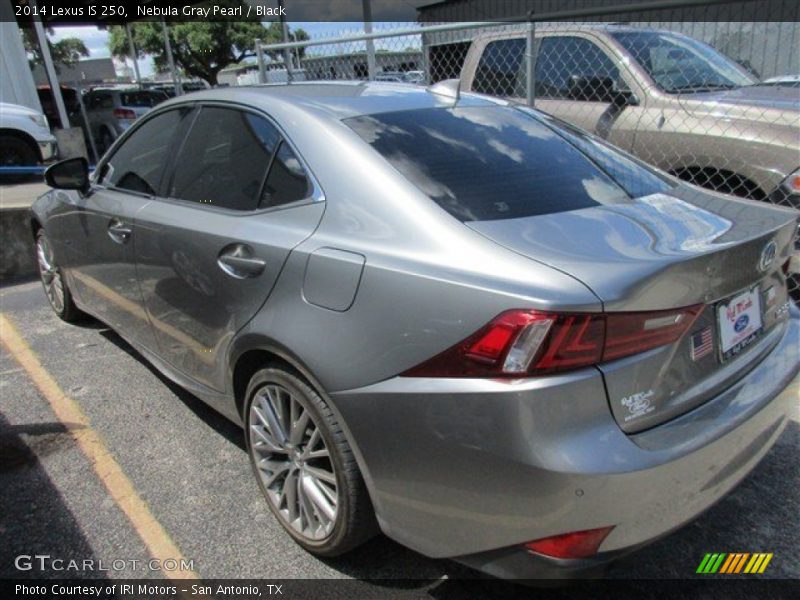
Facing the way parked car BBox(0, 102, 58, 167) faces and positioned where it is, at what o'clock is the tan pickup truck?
The tan pickup truck is roughly at 2 o'clock from the parked car.

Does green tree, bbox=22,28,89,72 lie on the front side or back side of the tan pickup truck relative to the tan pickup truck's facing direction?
on the back side

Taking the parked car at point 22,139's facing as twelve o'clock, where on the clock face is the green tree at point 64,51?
The green tree is roughly at 9 o'clock from the parked car.

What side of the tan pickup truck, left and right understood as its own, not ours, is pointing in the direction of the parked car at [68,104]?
back

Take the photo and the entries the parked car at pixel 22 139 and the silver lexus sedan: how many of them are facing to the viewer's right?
1

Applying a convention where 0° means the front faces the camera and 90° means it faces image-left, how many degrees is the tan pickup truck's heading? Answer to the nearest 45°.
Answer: approximately 315°

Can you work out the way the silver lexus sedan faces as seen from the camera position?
facing away from the viewer and to the left of the viewer

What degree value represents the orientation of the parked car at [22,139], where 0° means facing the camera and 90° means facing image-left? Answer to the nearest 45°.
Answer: approximately 270°

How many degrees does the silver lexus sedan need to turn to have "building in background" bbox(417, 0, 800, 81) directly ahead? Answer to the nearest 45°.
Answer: approximately 90° to its right

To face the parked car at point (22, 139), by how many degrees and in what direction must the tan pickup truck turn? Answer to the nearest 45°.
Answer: approximately 135° to its right
